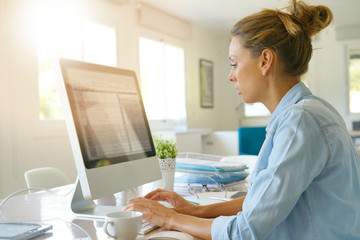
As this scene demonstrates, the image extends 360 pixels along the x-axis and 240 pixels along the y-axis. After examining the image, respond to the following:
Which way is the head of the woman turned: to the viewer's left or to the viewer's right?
to the viewer's left

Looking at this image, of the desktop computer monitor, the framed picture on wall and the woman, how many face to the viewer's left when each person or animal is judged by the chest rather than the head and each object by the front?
1

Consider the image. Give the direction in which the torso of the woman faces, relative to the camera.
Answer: to the viewer's left

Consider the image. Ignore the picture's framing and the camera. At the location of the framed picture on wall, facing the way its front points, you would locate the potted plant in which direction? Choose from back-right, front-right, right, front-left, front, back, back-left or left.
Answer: front-right

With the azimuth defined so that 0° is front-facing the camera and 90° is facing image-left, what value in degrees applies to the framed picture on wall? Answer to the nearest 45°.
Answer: approximately 315°

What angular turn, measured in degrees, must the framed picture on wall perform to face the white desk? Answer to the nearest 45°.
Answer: approximately 45° to its right
